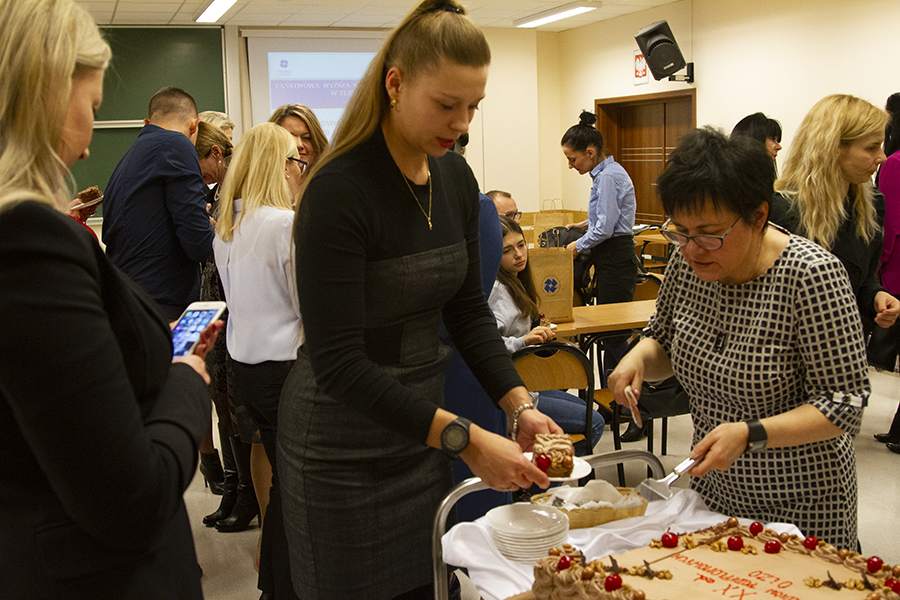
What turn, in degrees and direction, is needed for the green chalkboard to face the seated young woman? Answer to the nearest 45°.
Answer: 0° — it already faces them

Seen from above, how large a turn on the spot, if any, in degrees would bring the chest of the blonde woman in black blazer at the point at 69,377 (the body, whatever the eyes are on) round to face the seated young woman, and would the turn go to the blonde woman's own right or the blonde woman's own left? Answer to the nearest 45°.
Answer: approximately 45° to the blonde woman's own left

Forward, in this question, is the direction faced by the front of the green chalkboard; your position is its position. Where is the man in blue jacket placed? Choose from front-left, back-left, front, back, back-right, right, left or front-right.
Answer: front

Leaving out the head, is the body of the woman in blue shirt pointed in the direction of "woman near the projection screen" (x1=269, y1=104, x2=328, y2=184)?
no

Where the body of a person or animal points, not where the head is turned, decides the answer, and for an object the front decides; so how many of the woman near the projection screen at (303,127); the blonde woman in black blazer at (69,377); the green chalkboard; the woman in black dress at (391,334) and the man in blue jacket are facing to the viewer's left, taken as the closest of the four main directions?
0

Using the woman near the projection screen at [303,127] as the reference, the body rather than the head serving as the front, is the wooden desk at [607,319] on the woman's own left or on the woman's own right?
on the woman's own left

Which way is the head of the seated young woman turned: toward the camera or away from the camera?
toward the camera

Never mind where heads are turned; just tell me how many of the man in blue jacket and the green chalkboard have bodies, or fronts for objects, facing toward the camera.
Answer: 1

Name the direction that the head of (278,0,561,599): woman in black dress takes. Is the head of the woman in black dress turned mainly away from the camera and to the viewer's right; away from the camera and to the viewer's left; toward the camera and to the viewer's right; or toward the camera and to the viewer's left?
toward the camera and to the viewer's right

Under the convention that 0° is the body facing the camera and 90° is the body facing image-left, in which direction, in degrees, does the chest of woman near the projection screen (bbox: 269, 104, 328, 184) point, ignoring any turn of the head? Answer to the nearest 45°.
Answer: approximately 0°

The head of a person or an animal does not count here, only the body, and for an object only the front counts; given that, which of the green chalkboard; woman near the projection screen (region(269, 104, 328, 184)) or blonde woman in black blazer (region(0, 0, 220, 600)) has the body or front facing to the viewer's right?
the blonde woman in black blazer

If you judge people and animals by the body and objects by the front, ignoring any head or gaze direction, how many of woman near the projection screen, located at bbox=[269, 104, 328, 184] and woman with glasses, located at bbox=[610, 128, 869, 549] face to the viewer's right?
0

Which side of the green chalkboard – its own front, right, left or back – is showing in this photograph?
front

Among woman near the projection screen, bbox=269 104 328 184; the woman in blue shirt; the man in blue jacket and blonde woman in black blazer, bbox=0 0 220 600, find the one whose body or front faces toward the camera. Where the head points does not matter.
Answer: the woman near the projection screen

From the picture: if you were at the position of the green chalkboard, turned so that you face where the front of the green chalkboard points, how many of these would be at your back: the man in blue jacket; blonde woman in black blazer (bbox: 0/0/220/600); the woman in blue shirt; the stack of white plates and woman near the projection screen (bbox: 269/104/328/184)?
0
